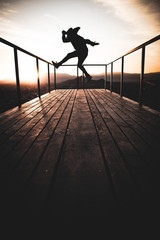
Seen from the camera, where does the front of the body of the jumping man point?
to the viewer's left
